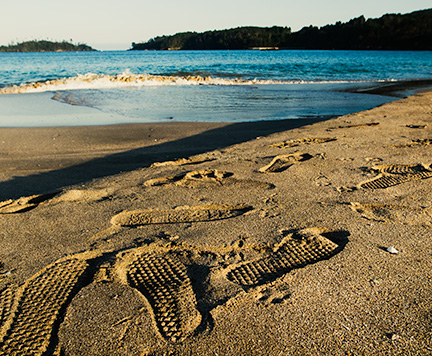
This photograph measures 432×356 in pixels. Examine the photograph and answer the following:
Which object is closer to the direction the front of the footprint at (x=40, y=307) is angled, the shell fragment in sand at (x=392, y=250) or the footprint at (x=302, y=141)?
the footprint

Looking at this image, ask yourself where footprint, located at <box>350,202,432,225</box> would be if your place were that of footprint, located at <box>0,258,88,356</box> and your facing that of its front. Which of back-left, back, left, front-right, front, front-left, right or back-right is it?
front-right

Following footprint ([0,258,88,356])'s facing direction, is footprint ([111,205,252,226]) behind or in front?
in front

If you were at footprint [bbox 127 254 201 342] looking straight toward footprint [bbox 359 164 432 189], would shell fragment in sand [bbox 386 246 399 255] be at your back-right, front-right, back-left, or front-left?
front-right

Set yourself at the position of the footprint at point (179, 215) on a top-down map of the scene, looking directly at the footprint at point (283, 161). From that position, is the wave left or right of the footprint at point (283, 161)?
left

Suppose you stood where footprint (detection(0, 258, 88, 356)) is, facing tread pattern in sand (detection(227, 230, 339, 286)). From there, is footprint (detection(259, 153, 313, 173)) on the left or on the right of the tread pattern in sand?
left

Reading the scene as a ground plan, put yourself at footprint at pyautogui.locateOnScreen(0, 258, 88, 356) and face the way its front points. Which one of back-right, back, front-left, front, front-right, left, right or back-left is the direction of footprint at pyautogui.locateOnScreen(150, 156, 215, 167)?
front

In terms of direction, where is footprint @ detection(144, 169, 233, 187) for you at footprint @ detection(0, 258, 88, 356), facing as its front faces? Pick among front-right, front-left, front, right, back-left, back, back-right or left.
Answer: front

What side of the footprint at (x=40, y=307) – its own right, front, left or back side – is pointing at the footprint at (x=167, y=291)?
right

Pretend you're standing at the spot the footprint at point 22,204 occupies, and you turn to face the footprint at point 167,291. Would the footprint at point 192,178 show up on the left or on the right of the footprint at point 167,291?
left

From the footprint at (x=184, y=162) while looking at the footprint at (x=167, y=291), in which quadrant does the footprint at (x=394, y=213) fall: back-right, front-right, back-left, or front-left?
front-left

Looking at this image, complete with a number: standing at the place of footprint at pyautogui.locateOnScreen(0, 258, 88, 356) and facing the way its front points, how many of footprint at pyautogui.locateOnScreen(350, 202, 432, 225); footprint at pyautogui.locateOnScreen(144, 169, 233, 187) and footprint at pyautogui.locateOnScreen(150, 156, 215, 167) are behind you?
0

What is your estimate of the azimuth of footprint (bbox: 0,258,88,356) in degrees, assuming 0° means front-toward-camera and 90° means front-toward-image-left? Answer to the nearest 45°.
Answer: approximately 225°

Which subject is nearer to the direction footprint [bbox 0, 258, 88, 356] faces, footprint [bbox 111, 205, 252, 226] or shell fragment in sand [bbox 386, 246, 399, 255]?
the footprint

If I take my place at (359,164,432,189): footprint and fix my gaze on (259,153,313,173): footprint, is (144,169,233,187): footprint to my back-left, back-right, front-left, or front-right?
front-left

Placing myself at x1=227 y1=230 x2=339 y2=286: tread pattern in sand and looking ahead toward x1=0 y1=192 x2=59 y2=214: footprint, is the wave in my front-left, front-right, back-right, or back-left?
front-right

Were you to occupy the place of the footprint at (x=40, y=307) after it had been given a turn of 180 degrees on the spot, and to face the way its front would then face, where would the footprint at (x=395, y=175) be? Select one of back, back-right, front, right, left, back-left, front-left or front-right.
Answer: back-left

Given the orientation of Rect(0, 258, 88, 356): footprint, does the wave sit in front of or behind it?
in front
